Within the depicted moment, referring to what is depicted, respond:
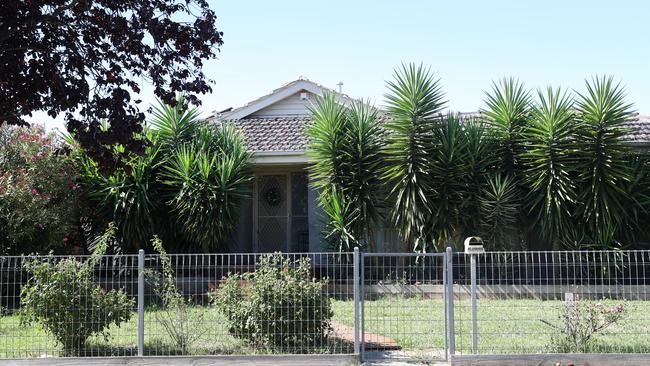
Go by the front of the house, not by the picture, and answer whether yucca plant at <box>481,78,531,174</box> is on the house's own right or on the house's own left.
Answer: on the house's own left

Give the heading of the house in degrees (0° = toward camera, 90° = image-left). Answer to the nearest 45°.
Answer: approximately 0°

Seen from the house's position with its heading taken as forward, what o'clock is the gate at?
The gate is roughly at 11 o'clock from the house.

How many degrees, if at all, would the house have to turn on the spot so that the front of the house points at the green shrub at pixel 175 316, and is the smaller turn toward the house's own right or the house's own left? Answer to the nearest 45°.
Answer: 0° — it already faces it

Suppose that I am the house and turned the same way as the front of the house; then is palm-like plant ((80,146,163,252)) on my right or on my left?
on my right

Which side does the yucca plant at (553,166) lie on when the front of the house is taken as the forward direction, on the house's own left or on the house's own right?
on the house's own left

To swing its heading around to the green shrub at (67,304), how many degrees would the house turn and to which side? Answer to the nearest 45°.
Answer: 0° — it already faces it
